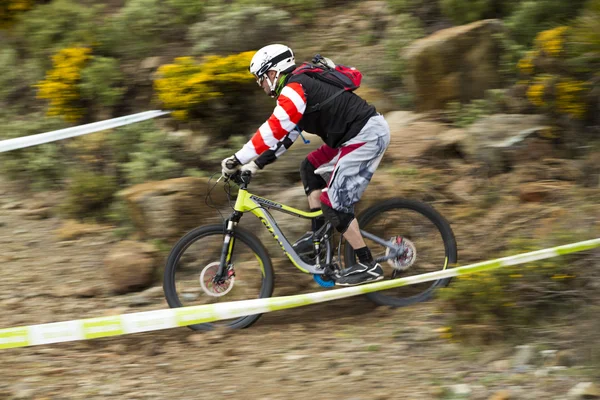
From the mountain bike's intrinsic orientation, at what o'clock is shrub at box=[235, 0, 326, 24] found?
The shrub is roughly at 3 o'clock from the mountain bike.

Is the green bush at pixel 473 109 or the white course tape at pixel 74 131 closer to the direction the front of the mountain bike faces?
the white course tape

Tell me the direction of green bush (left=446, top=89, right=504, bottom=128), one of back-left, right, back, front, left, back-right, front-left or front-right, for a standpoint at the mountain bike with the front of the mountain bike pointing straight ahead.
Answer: back-right

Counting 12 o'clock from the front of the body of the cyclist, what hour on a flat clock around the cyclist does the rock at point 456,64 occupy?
The rock is roughly at 4 o'clock from the cyclist.

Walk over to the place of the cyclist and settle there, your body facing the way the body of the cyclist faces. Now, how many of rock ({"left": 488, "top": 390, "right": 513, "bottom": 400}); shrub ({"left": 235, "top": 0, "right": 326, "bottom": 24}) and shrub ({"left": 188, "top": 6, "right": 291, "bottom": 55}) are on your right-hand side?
2

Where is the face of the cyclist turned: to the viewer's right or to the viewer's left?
to the viewer's left

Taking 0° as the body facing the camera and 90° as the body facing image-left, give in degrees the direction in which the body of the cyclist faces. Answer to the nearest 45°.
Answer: approximately 90°

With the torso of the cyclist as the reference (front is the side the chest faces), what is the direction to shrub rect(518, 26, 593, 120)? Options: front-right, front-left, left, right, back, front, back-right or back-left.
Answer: back-right

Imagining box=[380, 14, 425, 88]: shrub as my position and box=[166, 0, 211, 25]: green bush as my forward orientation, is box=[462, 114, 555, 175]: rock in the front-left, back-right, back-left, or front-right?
back-left

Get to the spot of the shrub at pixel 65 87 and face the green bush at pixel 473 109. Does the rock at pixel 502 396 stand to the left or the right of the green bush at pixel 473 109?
right

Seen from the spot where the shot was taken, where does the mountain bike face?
facing to the left of the viewer

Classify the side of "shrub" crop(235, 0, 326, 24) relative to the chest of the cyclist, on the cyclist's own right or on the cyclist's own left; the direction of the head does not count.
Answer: on the cyclist's own right

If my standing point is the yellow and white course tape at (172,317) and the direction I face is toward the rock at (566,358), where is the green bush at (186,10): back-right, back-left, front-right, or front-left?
back-left
